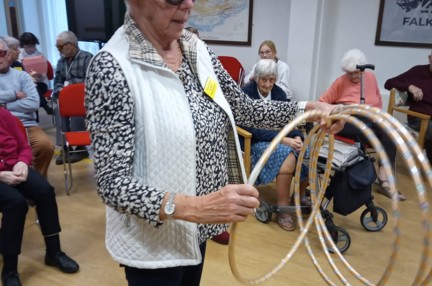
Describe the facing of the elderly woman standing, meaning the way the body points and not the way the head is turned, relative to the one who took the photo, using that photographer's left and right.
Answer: facing the viewer and to the right of the viewer

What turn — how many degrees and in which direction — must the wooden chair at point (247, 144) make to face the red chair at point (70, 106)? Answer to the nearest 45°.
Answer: approximately 135° to its right

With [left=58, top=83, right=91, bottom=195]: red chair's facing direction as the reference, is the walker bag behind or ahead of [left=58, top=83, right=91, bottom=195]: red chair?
ahead

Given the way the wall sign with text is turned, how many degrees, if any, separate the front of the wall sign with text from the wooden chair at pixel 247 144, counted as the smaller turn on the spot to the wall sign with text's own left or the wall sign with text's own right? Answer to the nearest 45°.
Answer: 0° — it already faces it

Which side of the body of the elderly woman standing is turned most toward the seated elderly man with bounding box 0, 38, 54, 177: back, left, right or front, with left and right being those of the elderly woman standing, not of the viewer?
back

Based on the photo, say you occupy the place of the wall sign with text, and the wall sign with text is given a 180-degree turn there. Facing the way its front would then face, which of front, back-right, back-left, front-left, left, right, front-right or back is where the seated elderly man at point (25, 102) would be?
back-left

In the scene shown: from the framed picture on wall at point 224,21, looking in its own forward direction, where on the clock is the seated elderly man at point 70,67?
The seated elderly man is roughly at 2 o'clock from the framed picture on wall.

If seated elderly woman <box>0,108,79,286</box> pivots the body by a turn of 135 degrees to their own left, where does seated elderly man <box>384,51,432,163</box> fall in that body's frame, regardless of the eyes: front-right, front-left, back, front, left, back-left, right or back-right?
right

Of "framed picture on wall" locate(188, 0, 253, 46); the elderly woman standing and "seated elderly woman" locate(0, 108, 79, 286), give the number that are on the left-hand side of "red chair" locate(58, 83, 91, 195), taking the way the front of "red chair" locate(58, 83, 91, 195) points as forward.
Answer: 1
